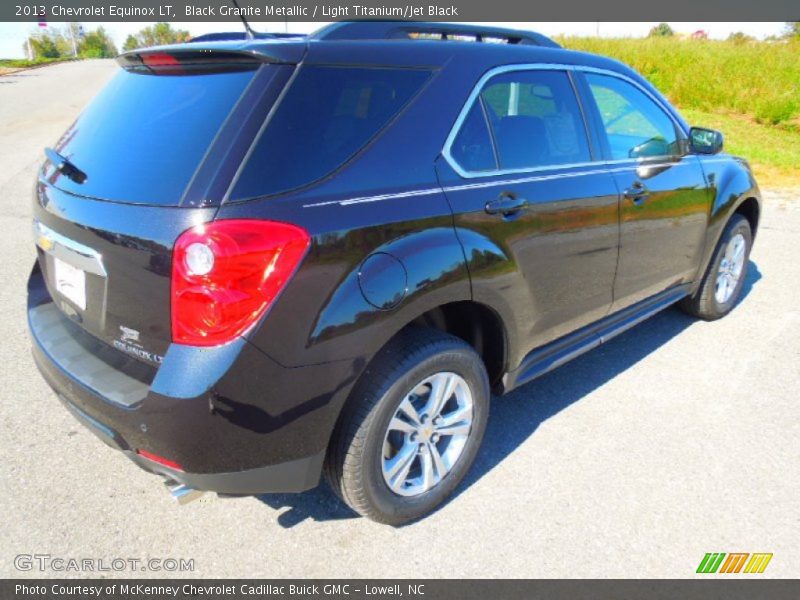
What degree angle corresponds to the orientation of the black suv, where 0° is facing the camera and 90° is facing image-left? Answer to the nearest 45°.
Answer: approximately 225°
